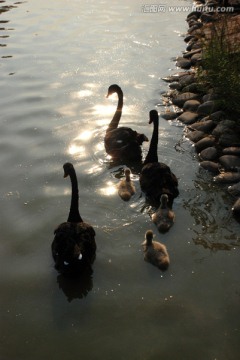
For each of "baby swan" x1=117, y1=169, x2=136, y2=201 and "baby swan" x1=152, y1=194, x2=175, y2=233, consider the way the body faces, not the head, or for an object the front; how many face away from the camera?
2

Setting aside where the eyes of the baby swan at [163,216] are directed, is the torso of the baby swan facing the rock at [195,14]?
yes

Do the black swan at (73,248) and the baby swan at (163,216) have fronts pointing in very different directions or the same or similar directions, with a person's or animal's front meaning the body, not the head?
same or similar directions

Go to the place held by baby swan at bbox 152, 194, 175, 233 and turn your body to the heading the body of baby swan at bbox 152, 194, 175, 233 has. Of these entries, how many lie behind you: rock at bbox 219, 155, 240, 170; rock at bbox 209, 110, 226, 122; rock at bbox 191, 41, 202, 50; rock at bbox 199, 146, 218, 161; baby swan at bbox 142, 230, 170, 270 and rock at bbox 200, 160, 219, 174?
1

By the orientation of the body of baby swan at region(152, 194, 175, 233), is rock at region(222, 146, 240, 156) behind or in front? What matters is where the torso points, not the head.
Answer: in front

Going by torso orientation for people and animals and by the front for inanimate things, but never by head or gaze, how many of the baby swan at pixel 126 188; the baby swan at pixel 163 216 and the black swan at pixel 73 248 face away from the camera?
3

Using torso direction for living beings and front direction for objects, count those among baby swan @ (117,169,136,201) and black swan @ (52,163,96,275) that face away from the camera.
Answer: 2

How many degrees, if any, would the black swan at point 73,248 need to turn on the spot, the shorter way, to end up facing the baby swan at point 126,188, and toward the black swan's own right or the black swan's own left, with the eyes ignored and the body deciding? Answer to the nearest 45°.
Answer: approximately 45° to the black swan's own right

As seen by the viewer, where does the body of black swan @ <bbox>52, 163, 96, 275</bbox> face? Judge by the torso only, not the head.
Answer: away from the camera

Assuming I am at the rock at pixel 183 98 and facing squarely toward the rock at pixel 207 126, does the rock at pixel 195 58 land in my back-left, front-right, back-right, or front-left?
back-left

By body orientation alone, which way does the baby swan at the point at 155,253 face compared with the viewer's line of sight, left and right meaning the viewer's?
facing away from the viewer and to the left of the viewer

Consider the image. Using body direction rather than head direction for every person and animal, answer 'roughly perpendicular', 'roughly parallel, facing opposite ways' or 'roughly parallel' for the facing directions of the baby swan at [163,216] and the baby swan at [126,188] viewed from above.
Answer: roughly parallel

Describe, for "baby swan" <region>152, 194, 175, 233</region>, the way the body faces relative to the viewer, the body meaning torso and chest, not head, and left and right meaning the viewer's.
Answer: facing away from the viewer

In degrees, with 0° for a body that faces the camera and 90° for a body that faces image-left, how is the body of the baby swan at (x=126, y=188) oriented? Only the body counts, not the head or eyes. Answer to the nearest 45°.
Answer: approximately 180°
